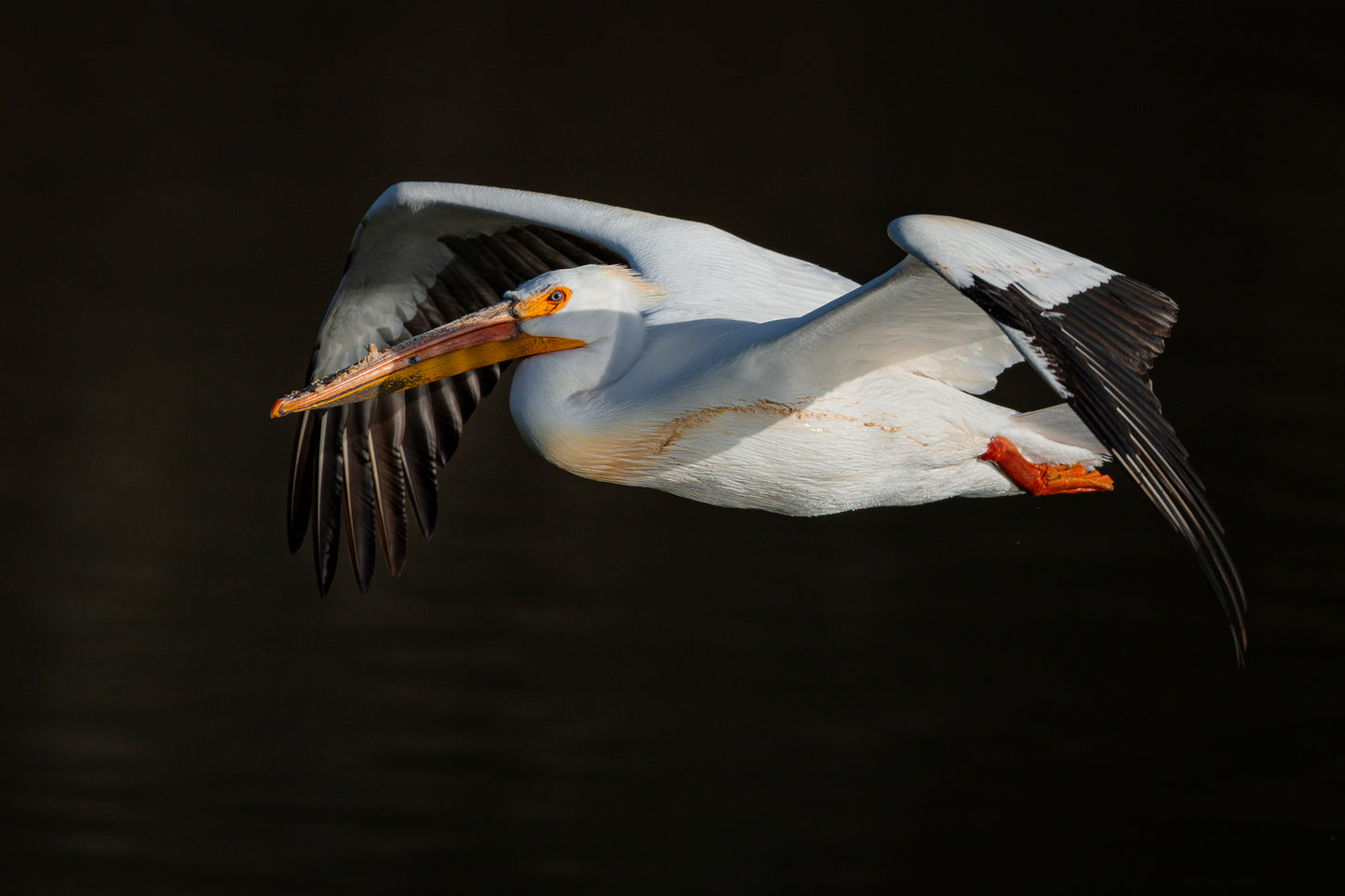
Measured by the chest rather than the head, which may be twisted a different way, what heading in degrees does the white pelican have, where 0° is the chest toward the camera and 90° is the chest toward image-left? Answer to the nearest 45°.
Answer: approximately 45°
